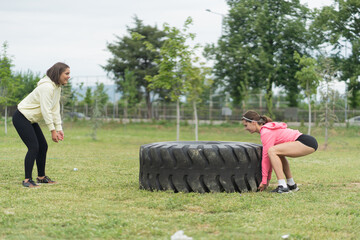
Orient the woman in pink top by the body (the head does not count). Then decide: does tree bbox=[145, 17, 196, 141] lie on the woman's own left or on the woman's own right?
on the woman's own right

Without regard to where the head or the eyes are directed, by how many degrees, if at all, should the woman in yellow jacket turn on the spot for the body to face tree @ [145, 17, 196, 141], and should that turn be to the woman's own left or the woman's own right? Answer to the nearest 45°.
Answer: approximately 45° to the woman's own left

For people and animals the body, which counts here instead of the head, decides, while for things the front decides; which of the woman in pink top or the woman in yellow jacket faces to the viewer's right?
the woman in yellow jacket

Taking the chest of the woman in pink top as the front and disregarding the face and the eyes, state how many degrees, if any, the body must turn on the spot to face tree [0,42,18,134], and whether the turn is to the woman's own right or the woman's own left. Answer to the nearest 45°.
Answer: approximately 45° to the woman's own right

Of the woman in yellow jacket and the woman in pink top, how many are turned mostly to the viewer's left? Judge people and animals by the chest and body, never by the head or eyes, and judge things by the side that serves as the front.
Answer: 1

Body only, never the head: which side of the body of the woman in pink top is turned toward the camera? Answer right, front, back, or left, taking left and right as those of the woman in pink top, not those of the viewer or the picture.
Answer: left

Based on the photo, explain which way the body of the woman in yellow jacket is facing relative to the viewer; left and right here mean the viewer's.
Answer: facing to the right of the viewer

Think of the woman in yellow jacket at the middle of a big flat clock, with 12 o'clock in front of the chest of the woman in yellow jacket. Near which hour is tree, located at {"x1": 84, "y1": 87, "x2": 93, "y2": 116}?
The tree is roughly at 9 o'clock from the woman in yellow jacket.

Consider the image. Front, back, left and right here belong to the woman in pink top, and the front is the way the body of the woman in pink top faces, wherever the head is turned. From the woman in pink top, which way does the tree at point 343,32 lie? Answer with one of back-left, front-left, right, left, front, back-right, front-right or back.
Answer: right

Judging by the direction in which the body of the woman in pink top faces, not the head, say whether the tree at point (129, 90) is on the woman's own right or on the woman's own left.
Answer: on the woman's own right

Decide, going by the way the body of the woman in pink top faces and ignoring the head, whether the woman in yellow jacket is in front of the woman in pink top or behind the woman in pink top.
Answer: in front

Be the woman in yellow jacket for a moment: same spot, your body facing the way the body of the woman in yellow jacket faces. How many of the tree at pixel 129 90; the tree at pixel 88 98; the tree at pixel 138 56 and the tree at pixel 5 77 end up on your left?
4

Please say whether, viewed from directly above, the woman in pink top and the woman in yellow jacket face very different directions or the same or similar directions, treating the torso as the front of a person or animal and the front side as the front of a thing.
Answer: very different directions

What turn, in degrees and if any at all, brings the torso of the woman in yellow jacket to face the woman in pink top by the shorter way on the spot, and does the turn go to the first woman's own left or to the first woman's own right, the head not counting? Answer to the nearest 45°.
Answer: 0° — they already face them

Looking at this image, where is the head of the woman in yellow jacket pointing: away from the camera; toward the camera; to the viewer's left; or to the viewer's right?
to the viewer's right

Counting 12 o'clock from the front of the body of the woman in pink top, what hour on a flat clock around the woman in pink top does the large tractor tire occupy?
The large tractor tire is roughly at 11 o'clock from the woman in pink top.

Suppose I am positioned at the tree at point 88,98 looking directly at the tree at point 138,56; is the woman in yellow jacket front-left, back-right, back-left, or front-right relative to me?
back-right
